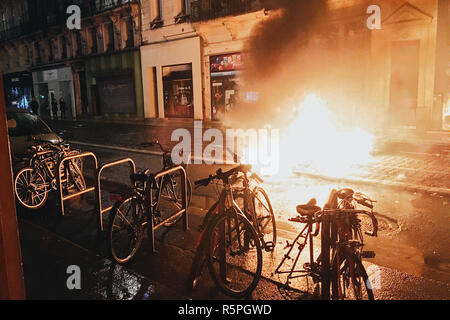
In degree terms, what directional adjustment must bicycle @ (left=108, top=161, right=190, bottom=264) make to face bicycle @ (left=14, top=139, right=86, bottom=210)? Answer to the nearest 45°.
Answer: approximately 90° to its left

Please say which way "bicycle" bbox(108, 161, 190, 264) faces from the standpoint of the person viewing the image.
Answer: facing away from the viewer and to the right of the viewer

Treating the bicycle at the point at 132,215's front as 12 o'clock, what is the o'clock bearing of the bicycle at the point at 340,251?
the bicycle at the point at 340,251 is roughly at 3 o'clock from the bicycle at the point at 132,215.

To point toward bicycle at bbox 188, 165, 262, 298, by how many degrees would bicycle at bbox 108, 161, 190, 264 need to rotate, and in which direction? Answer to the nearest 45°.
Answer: approximately 90° to its right
